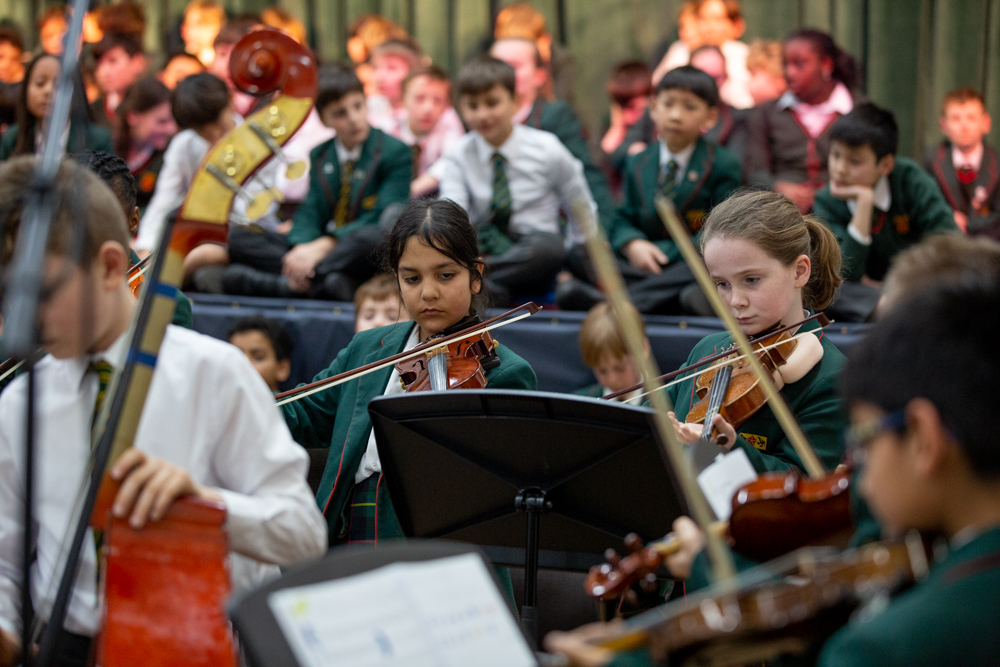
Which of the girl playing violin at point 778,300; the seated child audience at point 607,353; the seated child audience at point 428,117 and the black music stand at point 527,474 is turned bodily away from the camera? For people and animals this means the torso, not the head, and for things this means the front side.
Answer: the black music stand

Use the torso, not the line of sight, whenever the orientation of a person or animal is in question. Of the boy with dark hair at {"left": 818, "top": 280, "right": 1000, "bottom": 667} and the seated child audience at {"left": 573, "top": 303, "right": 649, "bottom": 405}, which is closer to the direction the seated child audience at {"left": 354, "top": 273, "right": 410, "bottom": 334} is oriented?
the boy with dark hair

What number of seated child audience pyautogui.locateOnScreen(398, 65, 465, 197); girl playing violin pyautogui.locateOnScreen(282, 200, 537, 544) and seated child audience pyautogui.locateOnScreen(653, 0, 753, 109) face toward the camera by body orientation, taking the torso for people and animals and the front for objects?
3

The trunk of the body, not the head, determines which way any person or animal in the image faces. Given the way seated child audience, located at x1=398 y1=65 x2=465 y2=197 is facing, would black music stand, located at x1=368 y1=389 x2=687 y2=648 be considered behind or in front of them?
in front

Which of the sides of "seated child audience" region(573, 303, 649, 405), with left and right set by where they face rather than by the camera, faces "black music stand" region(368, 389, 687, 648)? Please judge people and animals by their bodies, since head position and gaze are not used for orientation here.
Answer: front

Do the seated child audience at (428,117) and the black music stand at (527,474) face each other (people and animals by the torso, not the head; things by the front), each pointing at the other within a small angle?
yes

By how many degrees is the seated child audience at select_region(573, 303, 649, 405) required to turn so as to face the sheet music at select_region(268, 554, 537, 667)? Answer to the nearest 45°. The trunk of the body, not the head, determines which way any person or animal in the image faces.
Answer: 0° — they already face it

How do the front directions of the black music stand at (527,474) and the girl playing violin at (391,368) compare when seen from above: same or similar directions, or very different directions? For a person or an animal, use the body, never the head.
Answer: very different directions

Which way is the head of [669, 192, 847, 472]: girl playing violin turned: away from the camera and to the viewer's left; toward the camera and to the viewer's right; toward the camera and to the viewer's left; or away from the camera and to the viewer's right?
toward the camera and to the viewer's left

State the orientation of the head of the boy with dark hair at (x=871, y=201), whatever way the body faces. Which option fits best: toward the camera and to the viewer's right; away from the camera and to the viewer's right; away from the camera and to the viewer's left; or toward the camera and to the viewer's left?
toward the camera and to the viewer's left
